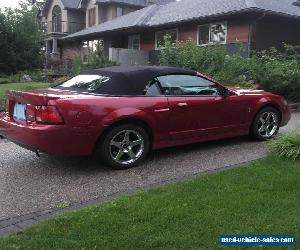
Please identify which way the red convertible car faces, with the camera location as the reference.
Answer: facing away from the viewer and to the right of the viewer

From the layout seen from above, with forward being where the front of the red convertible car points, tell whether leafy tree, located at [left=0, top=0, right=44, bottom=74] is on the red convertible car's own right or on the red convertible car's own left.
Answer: on the red convertible car's own left

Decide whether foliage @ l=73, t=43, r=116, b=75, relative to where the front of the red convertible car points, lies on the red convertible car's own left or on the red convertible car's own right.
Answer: on the red convertible car's own left

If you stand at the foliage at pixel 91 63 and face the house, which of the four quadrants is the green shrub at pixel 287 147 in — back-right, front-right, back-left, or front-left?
front-right

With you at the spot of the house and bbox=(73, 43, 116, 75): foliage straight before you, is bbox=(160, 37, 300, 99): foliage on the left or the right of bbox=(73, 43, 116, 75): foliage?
left
